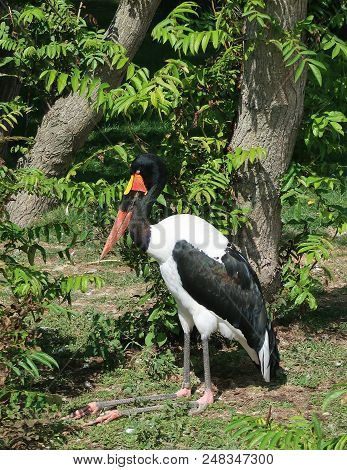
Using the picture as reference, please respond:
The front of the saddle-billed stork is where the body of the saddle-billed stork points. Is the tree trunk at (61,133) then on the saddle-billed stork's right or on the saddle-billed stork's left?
on the saddle-billed stork's right

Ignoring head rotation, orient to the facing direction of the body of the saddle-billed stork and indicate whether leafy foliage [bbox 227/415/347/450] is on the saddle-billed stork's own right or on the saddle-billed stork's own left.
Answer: on the saddle-billed stork's own left

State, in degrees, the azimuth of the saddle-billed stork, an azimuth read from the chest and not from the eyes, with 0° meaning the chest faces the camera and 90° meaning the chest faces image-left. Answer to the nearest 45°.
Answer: approximately 90°
